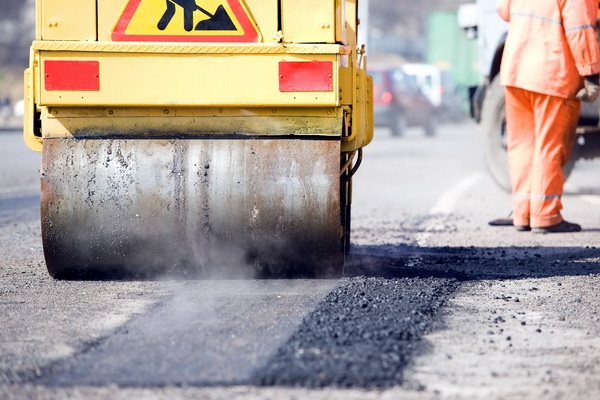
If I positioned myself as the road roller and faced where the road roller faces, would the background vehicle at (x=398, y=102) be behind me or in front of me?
in front

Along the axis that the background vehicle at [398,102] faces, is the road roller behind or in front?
behind

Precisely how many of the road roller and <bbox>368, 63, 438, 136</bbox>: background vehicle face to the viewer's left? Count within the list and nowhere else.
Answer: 0

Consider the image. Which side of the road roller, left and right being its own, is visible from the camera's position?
back

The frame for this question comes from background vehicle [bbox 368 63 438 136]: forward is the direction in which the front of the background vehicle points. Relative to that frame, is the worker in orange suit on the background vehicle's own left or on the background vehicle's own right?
on the background vehicle's own right

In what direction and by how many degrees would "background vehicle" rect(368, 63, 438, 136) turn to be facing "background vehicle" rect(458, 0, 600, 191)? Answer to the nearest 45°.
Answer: approximately 135° to its right

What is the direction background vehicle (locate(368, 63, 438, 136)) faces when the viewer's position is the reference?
facing away from the viewer and to the right of the viewer

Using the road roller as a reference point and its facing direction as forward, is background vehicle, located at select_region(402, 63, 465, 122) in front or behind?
in front

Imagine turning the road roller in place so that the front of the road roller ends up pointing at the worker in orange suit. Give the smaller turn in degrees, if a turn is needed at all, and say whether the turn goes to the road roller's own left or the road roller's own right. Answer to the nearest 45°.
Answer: approximately 45° to the road roller's own right
